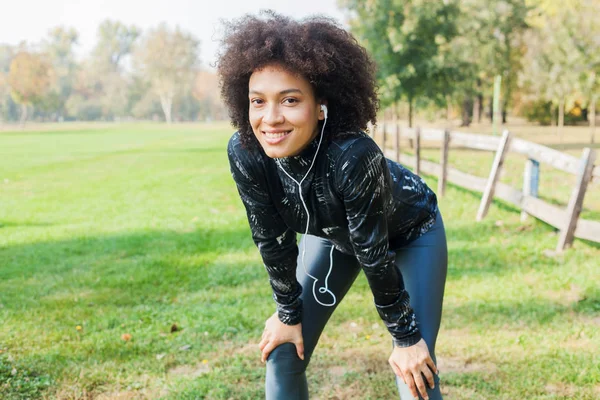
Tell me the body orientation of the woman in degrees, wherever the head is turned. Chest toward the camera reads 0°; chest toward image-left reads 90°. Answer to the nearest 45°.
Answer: approximately 45°

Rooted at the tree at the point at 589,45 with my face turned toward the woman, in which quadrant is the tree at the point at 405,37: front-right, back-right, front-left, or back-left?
front-right

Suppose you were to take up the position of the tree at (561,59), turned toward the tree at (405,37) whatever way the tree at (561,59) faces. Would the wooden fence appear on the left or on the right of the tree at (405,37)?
left

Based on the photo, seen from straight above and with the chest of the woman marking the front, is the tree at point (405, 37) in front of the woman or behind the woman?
behind

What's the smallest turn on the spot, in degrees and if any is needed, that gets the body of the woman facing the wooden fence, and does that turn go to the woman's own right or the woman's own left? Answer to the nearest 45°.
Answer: approximately 180°

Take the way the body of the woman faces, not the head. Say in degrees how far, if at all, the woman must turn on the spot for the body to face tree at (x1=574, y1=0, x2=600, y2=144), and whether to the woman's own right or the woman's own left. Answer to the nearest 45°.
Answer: approximately 180°

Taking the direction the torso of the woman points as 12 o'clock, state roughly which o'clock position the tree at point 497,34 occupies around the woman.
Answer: The tree is roughly at 5 o'clock from the woman.
